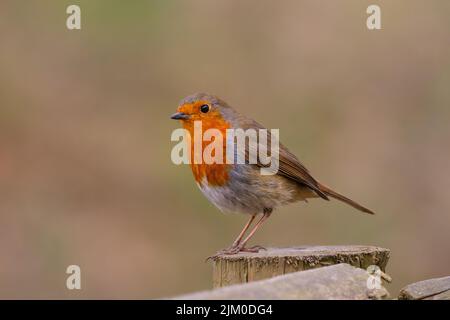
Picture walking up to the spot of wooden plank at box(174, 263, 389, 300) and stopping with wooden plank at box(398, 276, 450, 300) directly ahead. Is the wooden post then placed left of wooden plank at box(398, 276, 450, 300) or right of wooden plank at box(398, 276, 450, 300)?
left

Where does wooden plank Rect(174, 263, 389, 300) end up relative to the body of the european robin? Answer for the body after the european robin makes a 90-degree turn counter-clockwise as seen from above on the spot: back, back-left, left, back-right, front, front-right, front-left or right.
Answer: front

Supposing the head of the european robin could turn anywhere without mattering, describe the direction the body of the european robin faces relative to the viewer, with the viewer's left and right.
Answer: facing to the left of the viewer
